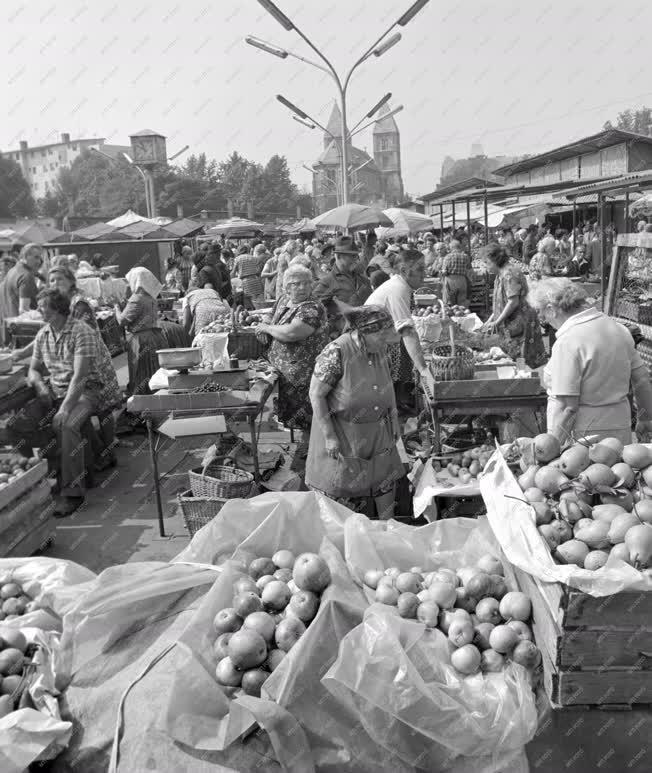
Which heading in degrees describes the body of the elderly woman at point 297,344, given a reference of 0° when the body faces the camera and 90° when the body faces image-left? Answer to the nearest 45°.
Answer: approximately 45°

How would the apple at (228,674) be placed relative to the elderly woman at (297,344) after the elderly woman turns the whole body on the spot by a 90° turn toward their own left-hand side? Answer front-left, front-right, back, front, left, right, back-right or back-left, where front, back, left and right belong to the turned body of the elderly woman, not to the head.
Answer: front-right

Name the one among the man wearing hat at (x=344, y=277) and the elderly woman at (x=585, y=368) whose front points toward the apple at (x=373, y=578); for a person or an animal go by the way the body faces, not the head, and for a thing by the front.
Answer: the man wearing hat

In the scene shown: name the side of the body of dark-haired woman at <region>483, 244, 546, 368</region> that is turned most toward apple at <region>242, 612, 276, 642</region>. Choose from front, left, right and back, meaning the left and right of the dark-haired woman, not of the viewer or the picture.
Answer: left

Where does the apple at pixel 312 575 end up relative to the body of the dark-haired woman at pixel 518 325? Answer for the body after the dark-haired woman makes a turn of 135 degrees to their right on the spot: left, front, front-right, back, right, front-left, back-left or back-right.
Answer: back-right

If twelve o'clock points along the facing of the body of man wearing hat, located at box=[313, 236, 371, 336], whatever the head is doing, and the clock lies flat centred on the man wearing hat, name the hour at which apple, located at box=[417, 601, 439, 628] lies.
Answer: The apple is roughly at 12 o'clock from the man wearing hat.

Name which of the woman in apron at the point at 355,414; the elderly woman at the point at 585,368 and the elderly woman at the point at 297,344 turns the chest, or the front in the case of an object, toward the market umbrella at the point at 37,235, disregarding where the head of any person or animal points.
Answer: the elderly woman at the point at 585,368

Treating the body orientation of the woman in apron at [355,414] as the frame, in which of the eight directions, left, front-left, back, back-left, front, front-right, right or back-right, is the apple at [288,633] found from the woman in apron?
front-right

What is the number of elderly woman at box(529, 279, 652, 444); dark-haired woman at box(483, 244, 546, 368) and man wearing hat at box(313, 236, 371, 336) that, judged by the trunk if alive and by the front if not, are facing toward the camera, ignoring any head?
1

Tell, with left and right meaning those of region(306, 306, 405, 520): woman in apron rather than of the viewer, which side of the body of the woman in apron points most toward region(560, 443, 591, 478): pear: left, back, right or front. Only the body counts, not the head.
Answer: front

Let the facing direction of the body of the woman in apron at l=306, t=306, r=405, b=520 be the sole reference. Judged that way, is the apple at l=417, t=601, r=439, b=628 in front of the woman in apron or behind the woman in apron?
in front

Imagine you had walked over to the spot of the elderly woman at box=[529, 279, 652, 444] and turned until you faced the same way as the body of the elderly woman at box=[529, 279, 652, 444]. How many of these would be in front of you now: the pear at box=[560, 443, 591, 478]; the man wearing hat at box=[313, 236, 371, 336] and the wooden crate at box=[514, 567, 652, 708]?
1
